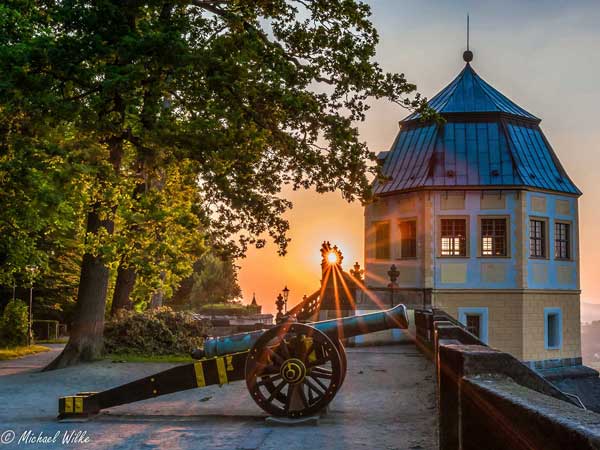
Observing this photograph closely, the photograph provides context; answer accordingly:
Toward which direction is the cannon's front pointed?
to the viewer's right

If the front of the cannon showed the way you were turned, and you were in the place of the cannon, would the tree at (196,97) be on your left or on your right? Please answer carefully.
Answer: on your left

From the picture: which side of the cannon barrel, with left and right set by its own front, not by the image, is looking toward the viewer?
right

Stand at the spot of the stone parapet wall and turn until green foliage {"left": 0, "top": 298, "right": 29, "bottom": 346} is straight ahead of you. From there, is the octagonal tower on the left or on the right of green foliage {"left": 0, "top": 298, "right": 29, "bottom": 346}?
right

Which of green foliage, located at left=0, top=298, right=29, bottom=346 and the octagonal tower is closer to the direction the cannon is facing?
the octagonal tower

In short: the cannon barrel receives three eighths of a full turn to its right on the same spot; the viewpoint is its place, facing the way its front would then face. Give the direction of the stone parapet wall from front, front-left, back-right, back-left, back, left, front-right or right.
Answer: front-left

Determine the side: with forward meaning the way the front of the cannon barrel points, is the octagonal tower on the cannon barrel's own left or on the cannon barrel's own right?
on the cannon barrel's own left

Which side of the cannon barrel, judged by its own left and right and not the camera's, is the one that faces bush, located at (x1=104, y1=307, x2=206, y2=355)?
left
